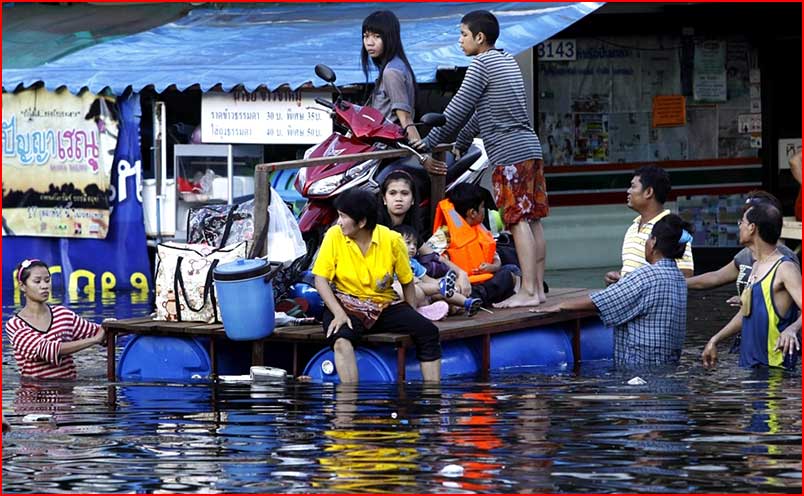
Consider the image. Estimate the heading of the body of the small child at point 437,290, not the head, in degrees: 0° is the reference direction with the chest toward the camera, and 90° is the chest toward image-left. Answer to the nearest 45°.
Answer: approximately 315°

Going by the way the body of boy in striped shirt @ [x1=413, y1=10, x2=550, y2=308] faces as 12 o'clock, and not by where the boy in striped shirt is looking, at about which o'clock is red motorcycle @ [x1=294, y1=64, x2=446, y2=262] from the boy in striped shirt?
The red motorcycle is roughly at 12 o'clock from the boy in striped shirt.

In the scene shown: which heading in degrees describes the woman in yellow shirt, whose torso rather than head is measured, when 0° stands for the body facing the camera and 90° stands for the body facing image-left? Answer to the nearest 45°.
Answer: approximately 0°

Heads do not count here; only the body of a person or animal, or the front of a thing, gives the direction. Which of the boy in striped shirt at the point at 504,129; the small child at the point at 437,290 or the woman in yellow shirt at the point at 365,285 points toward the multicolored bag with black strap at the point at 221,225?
the boy in striped shirt

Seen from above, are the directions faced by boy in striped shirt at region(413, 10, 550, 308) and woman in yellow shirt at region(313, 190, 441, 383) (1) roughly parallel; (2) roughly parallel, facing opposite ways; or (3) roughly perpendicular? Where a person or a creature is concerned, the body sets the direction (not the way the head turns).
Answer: roughly perpendicular

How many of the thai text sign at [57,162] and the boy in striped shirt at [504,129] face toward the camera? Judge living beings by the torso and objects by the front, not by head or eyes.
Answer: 1

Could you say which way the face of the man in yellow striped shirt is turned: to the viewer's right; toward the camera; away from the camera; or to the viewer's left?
to the viewer's left
